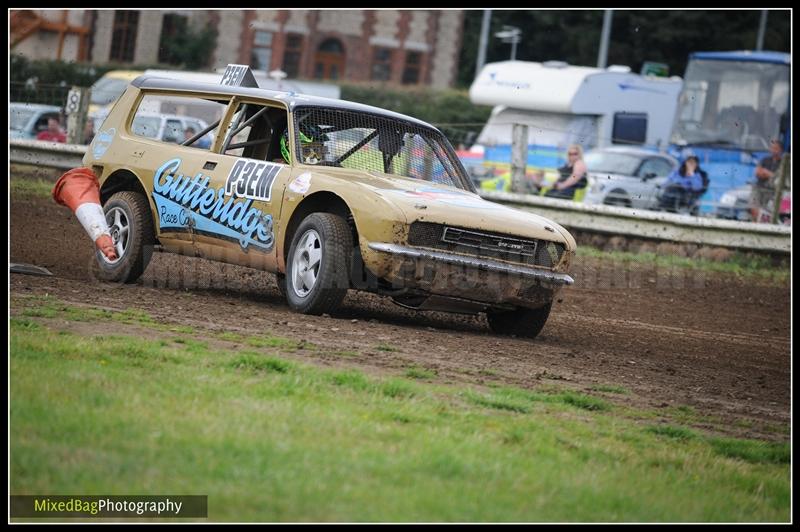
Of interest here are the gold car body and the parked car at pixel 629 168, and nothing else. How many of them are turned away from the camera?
0

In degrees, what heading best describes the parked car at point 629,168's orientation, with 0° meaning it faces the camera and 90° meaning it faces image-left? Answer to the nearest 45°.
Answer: approximately 45°

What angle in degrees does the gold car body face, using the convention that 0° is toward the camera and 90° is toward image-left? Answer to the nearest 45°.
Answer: approximately 315°

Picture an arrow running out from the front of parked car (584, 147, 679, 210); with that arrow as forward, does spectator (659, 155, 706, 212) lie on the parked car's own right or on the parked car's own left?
on the parked car's own left

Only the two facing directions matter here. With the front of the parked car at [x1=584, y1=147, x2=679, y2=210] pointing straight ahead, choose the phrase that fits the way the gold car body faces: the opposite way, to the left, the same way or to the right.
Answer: to the left

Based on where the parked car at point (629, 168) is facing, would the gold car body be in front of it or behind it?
in front

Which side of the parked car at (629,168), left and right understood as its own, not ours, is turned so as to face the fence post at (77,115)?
front

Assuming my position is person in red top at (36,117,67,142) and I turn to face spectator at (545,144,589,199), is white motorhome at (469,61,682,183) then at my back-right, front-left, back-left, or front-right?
front-left

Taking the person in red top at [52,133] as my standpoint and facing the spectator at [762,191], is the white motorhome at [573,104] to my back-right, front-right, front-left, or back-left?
front-left

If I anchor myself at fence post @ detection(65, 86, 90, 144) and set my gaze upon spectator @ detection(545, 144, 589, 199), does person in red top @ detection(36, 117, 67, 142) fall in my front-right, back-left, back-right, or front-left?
back-left

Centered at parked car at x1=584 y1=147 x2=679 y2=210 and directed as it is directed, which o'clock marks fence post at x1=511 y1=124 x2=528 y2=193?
The fence post is roughly at 11 o'clock from the parked car.

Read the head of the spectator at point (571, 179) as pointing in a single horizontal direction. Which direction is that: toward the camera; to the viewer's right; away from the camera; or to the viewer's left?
toward the camera
